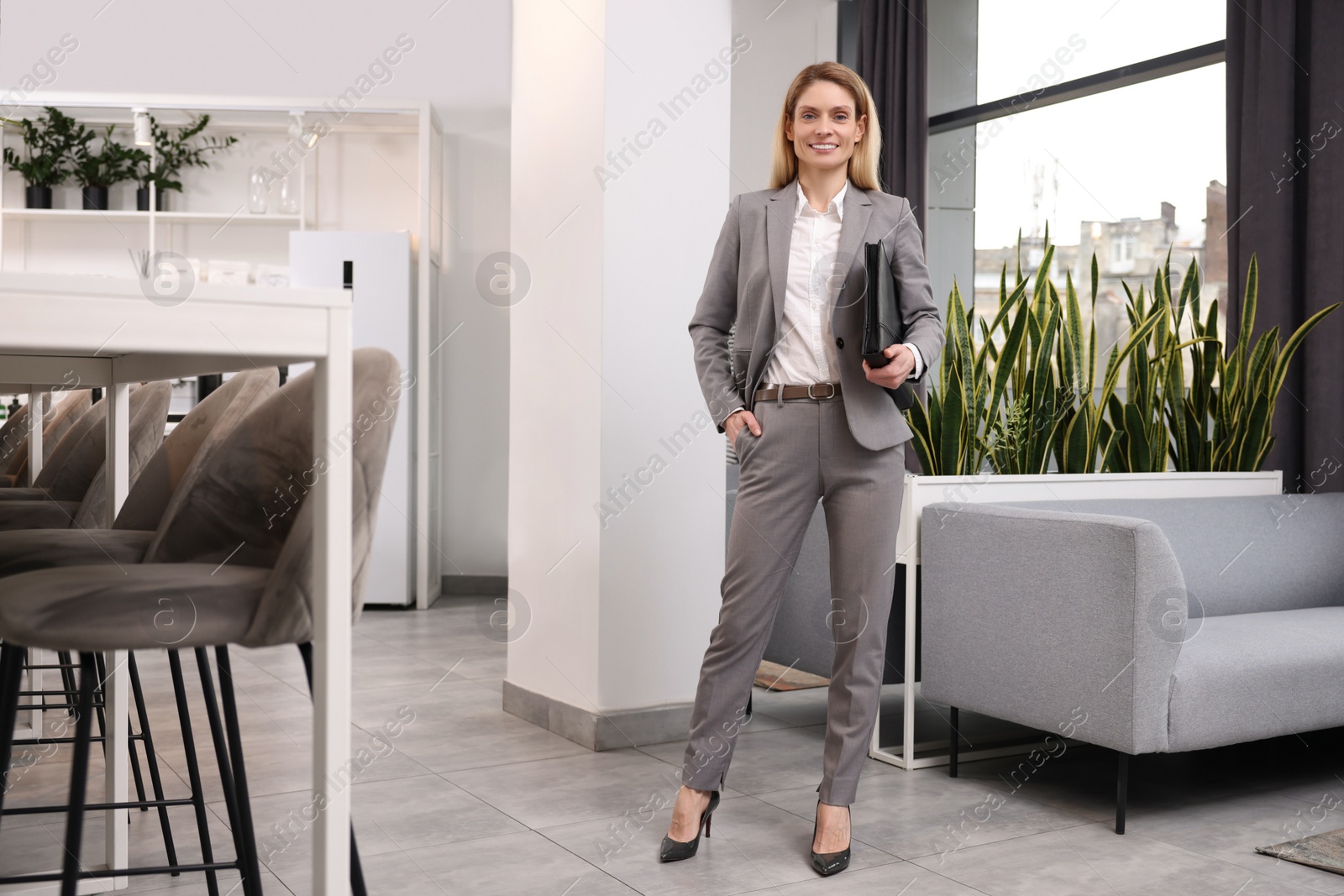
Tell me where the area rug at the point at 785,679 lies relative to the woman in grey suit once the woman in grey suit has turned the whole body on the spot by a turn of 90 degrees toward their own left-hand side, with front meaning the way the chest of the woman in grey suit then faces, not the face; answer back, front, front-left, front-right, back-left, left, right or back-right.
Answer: left

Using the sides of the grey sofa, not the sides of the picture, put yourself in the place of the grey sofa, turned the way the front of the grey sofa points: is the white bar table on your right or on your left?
on your right

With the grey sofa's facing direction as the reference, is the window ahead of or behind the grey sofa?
behind

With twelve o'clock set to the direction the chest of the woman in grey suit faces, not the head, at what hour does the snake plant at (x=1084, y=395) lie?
The snake plant is roughly at 7 o'clock from the woman in grey suit.

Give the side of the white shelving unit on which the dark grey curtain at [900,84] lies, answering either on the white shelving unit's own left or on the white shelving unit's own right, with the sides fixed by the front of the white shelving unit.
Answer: on the white shelving unit's own left

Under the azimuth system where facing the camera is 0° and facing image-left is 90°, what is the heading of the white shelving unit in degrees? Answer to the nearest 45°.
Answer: approximately 0°

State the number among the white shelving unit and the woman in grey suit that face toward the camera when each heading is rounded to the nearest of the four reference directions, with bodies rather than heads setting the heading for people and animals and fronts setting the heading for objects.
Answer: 2

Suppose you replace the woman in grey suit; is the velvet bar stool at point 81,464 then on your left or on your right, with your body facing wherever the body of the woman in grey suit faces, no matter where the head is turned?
on your right

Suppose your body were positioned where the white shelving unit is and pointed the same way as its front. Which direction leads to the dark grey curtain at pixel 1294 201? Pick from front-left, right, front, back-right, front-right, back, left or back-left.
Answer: front-left
